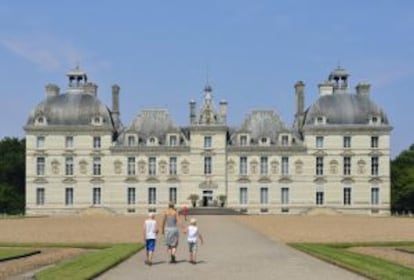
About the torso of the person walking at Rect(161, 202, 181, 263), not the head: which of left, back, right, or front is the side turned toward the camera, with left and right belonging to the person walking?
back
